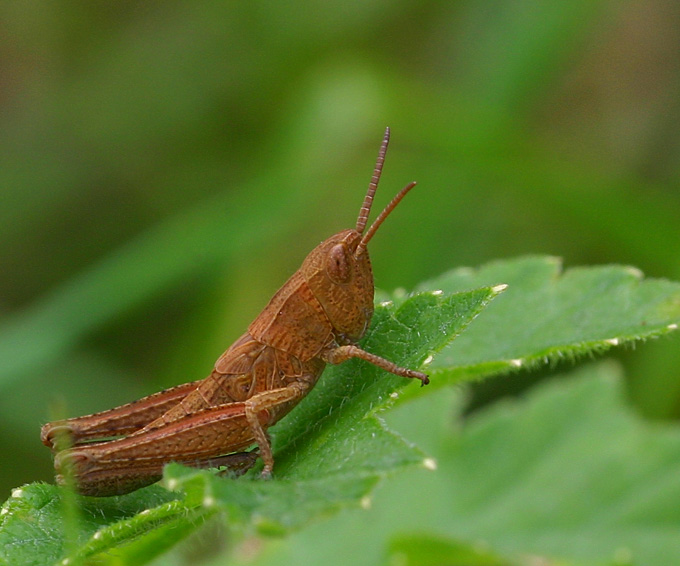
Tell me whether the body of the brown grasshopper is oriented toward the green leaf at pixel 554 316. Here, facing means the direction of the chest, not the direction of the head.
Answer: yes

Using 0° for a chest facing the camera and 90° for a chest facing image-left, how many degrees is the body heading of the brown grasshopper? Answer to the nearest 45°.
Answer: approximately 270°

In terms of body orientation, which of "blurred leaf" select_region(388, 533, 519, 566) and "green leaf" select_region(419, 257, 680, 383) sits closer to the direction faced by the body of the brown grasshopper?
the green leaf
